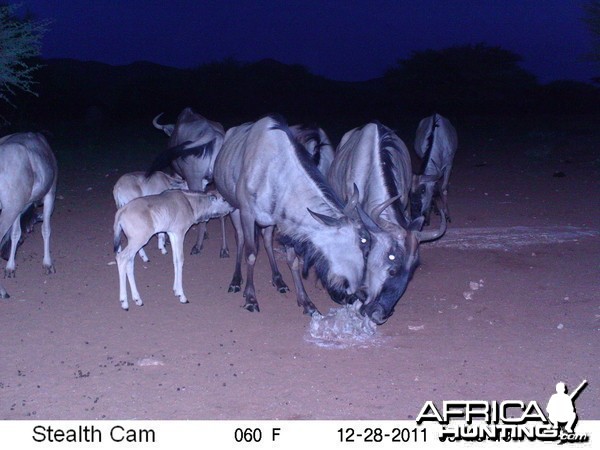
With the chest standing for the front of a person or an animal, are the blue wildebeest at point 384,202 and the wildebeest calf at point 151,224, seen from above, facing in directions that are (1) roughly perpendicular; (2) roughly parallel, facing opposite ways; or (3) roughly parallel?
roughly perpendicular

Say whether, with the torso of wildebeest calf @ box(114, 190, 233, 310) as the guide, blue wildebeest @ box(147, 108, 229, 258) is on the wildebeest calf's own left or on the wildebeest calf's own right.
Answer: on the wildebeest calf's own left

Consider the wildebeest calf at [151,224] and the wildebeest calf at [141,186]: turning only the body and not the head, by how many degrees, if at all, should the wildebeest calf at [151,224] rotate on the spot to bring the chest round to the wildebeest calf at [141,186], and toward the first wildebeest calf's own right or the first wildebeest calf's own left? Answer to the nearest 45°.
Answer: approximately 90° to the first wildebeest calf's own left

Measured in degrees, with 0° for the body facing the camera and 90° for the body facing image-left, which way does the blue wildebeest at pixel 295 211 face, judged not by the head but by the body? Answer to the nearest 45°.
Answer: approximately 315°

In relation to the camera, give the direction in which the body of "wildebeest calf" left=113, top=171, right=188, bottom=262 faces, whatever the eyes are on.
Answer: to the viewer's right

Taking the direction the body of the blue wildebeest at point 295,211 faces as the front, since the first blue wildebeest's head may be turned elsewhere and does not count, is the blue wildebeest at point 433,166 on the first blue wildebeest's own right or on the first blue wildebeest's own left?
on the first blue wildebeest's own left

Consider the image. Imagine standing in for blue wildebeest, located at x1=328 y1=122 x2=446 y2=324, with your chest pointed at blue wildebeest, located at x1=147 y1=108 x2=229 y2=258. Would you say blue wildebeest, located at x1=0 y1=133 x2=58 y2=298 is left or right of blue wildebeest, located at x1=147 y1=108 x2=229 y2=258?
left

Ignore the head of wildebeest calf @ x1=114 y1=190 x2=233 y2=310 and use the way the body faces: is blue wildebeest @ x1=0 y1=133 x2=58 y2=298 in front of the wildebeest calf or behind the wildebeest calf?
behind

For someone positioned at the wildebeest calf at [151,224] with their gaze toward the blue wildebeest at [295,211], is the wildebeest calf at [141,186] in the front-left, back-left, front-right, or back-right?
back-left

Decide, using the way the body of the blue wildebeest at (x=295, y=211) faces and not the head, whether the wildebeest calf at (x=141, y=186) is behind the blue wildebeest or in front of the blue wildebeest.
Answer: behind

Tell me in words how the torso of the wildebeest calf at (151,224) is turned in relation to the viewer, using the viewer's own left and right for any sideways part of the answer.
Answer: facing to the right of the viewer

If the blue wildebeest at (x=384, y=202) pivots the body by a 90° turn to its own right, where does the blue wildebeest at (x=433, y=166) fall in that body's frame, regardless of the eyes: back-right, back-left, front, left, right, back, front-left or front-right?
right
